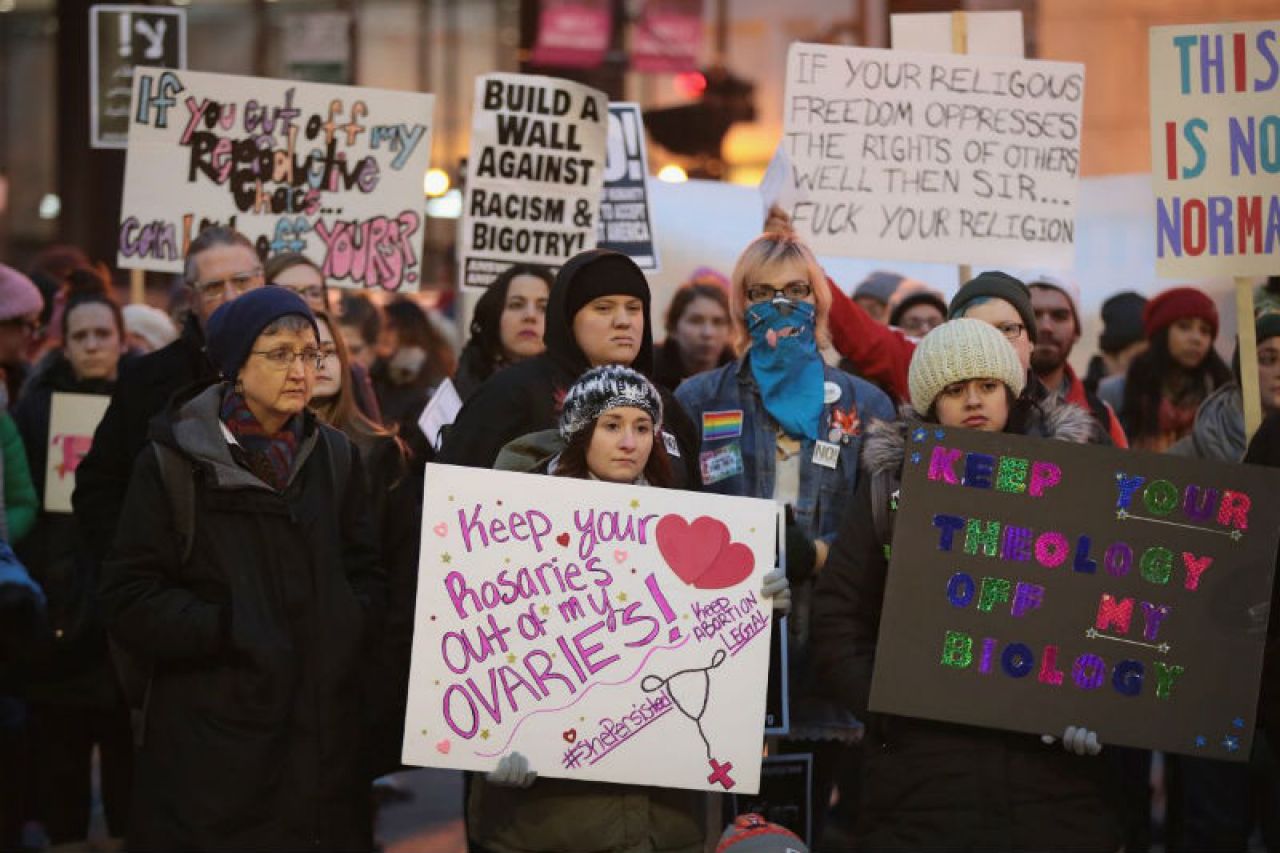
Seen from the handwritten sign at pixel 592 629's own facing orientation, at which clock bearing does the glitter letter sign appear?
The glitter letter sign is roughly at 9 o'clock from the handwritten sign.

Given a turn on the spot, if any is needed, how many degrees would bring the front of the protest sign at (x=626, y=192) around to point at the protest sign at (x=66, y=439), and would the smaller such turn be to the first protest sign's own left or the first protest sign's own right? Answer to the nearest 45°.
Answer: approximately 45° to the first protest sign's own right

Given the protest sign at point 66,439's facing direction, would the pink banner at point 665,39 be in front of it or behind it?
behind

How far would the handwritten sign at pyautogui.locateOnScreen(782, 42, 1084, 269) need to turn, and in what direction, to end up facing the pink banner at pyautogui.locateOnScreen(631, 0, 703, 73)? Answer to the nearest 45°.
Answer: approximately 180°

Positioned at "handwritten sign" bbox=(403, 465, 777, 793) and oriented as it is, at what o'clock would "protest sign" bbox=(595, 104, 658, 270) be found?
The protest sign is roughly at 6 o'clock from the handwritten sign.

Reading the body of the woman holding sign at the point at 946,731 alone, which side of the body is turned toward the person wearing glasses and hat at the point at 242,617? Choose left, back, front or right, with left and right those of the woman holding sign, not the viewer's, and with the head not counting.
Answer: right

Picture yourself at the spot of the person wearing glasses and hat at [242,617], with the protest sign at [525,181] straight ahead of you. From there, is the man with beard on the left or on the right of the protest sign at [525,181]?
right

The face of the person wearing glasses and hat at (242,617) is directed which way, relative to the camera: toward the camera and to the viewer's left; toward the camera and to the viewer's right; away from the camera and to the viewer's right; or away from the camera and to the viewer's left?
toward the camera and to the viewer's right

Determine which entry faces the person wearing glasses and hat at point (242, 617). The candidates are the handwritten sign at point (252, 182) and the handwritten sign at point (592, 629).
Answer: the handwritten sign at point (252, 182)

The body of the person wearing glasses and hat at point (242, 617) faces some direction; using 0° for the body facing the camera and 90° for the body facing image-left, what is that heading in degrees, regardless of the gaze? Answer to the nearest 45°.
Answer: approximately 315°

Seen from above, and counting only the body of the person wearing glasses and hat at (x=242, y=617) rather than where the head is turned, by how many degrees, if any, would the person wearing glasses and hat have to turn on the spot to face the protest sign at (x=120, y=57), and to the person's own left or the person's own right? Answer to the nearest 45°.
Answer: approximately 135° to the person's own left

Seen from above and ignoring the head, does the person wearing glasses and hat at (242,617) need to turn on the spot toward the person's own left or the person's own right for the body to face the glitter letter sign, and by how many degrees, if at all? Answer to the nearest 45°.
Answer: approximately 45° to the person's own left
